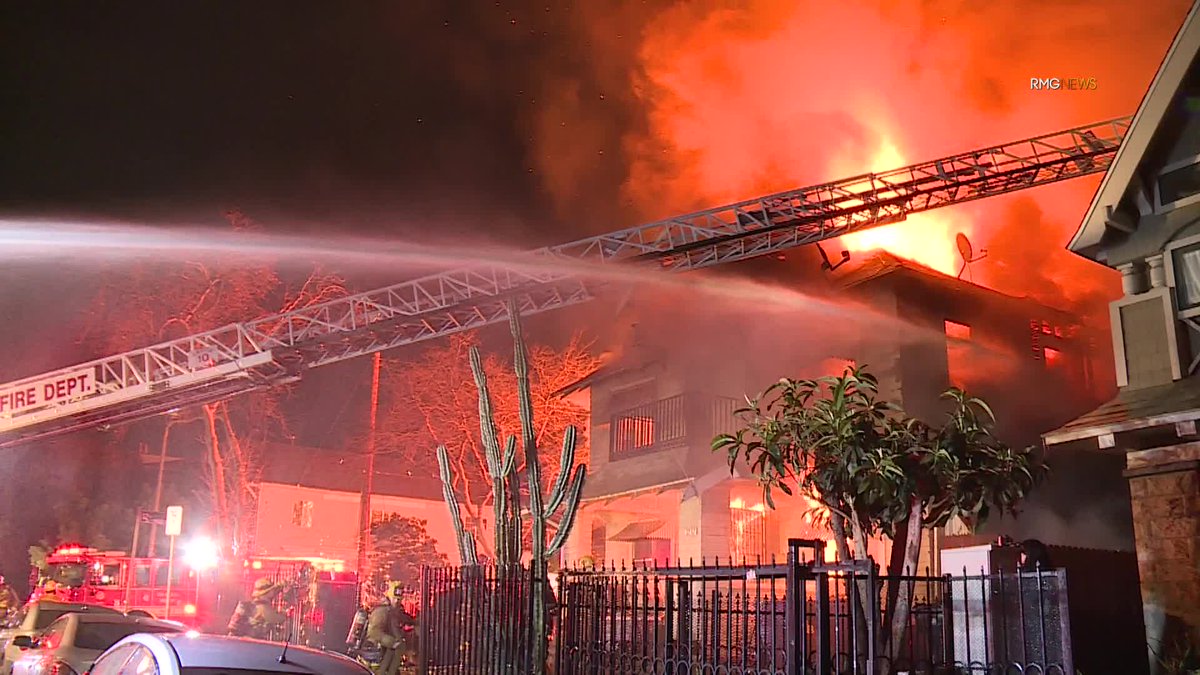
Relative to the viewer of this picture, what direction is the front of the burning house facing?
facing the viewer and to the left of the viewer

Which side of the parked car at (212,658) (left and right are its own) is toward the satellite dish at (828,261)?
right

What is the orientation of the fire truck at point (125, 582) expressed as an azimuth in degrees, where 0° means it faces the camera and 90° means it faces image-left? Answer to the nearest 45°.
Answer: approximately 45°

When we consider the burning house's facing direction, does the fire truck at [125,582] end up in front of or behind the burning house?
in front

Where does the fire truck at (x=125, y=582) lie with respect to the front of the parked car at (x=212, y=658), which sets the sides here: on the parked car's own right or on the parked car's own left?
on the parked car's own right

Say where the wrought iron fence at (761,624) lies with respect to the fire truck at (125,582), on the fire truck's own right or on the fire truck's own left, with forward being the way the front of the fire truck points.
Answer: on the fire truck's own left

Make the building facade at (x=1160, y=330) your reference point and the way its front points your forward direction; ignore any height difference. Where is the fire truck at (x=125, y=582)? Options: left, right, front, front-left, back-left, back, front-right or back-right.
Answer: front-right
